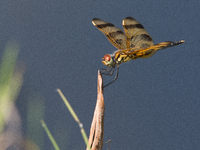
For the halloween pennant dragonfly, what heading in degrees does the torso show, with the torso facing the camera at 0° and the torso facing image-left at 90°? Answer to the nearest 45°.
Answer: approximately 90°
